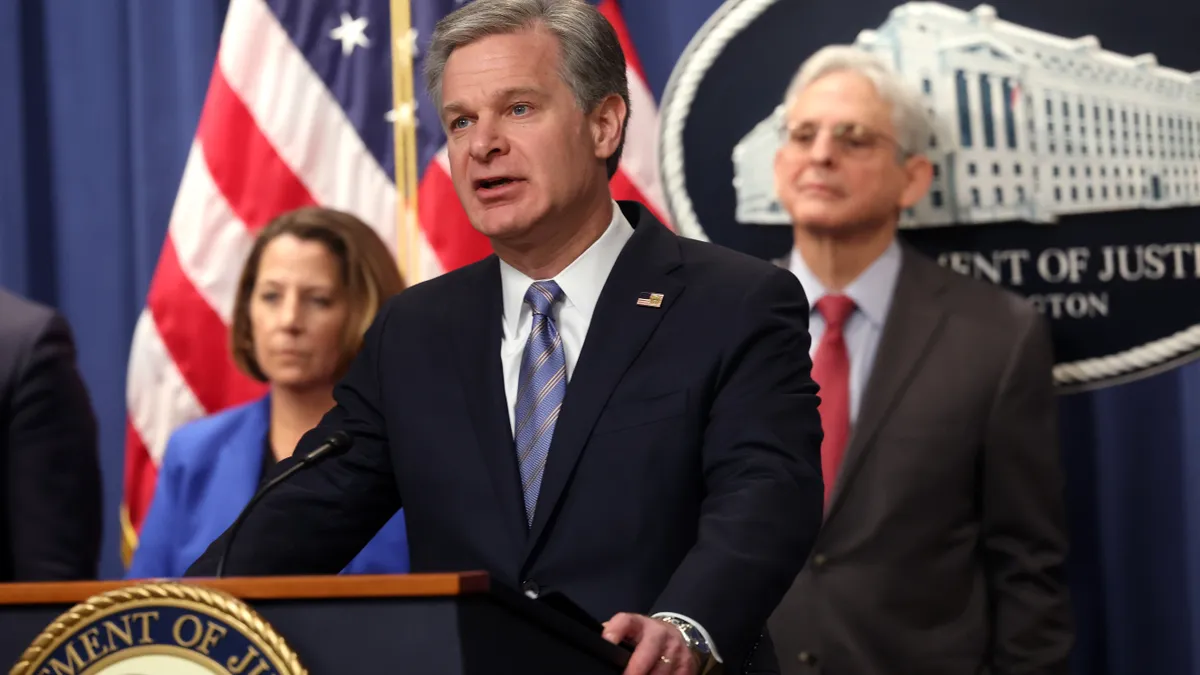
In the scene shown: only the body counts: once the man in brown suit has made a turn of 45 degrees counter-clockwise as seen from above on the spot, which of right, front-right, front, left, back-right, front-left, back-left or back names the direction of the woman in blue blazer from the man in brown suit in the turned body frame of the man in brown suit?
right

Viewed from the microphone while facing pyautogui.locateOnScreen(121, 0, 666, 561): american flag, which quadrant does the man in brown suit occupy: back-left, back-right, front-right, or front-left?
front-right

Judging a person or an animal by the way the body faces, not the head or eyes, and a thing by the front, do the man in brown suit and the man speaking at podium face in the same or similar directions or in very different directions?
same or similar directions

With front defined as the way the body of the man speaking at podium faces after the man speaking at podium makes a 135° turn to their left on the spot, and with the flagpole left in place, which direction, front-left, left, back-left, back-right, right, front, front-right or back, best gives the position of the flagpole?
left

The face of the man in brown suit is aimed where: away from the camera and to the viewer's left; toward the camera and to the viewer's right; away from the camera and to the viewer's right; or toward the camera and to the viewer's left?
toward the camera and to the viewer's left

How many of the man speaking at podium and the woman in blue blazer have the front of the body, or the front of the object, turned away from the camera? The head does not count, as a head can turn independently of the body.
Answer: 0

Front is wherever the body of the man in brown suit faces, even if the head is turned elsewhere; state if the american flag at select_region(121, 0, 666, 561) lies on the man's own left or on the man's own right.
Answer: on the man's own right

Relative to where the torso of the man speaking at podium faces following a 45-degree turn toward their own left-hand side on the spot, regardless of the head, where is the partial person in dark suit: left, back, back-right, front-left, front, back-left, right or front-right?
back-right

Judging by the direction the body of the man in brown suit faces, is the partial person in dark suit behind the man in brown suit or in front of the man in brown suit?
in front

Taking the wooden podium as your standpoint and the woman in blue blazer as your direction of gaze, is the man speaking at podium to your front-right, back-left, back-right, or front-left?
front-right

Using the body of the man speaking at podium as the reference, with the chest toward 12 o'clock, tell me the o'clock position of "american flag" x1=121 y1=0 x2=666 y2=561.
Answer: The american flag is roughly at 4 o'clock from the man speaking at podium.

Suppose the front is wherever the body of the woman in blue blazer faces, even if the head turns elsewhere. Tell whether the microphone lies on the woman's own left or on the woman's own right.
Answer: on the woman's own left

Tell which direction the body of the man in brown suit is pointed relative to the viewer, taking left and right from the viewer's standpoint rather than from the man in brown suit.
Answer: facing the viewer and to the left of the viewer

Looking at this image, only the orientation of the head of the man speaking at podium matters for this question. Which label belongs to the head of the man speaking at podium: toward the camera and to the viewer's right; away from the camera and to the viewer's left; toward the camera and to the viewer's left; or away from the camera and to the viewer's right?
toward the camera and to the viewer's left
